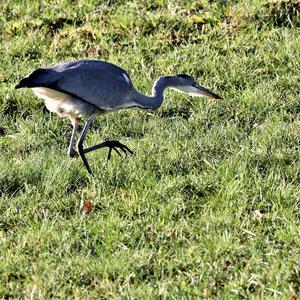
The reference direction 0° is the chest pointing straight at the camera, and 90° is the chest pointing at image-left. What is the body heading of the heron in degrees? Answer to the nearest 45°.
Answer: approximately 270°
